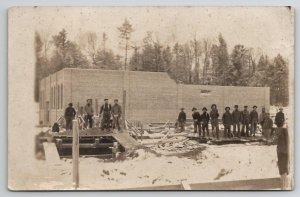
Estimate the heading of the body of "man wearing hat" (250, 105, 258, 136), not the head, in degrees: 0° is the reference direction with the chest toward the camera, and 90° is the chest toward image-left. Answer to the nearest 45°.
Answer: approximately 0°
